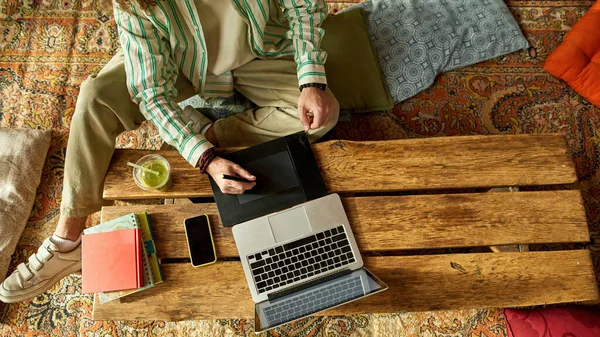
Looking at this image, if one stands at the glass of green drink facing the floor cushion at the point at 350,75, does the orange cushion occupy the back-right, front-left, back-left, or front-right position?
front-right

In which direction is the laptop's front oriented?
away from the camera

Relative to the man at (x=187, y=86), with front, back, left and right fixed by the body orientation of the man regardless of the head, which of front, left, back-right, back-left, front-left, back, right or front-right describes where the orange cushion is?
left

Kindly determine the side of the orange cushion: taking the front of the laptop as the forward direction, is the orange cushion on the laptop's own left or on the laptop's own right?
on the laptop's own right

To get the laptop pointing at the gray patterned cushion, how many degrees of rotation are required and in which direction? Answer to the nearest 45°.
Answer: approximately 45° to its right

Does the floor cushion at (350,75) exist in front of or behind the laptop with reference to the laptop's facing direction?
in front

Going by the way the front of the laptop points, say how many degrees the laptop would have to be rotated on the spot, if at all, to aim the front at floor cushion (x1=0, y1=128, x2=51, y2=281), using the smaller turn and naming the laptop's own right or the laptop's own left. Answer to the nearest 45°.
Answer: approximately 45° to the laptop's own left

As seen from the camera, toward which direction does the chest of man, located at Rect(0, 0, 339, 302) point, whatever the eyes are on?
toward the camera

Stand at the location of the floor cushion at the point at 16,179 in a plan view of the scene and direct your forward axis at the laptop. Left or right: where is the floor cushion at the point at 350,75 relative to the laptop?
left

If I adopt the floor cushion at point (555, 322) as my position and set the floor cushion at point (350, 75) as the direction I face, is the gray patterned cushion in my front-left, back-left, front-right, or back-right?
front-right

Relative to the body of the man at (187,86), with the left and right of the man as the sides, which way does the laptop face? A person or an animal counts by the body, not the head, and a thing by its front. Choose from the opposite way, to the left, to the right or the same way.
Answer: the opposite way
